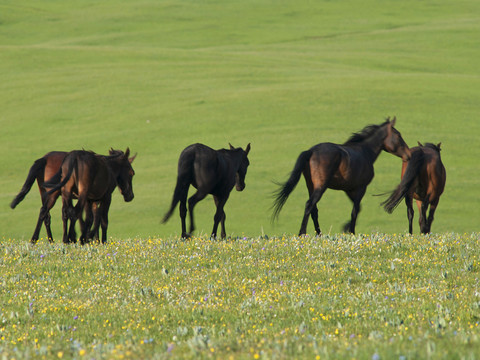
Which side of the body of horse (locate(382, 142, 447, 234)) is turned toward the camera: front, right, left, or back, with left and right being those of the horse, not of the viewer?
back

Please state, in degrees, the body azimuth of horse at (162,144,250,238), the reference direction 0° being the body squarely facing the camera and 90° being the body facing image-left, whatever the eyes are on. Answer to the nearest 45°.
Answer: approximately 225°

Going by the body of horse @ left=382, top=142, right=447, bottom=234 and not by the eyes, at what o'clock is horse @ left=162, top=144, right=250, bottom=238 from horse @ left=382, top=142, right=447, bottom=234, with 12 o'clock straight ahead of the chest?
horse @ left=162, top=144, right=250, bottom=238 is roughly at 8 o'clock from horse @ left=382, top=142, right=447, bottom=234.

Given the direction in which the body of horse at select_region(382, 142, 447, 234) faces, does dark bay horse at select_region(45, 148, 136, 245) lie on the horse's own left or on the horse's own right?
on the horse's own left

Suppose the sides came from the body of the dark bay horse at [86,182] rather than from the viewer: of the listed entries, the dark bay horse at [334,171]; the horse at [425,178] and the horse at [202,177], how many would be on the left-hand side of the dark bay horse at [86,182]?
0

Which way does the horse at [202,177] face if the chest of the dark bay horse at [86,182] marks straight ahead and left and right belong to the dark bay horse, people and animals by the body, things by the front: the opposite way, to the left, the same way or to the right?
the same way

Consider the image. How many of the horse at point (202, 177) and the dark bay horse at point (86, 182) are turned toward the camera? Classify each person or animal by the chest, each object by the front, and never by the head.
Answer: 0

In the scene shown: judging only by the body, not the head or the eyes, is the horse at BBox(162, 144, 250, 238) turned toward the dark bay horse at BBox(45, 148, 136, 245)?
no

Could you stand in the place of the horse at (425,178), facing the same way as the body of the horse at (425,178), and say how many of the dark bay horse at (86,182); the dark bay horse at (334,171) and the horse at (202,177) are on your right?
0

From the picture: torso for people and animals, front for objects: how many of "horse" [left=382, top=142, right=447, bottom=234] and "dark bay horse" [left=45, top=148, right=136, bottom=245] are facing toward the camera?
0

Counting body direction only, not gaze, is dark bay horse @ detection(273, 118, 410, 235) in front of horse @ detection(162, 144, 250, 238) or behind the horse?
in front
